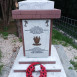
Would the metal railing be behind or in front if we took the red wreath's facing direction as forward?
behind

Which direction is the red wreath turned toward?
toward the camera
